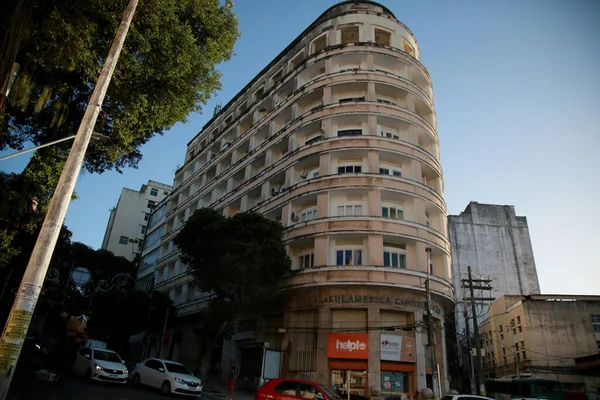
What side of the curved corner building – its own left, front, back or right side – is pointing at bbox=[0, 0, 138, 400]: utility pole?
front

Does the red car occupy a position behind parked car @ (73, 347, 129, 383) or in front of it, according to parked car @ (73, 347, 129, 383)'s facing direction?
in front

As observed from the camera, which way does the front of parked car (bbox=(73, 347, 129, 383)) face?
facing the viewer and to the right of the viewer

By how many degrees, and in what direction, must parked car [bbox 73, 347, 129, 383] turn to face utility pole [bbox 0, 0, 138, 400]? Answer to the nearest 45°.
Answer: approximately 45° to its right

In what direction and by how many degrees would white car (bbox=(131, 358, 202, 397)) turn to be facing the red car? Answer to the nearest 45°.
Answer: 0° — it already faces it

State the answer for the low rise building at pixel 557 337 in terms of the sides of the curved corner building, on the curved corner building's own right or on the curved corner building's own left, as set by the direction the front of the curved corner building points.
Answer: on the curved corner building's own left

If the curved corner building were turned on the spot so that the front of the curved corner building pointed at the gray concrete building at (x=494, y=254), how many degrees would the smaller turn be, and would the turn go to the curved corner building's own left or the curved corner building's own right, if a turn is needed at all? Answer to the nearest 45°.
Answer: approximately 135° to the curved corner building's own left

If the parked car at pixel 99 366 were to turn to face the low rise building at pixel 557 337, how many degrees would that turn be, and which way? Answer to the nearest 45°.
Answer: approximately 45° to its left
